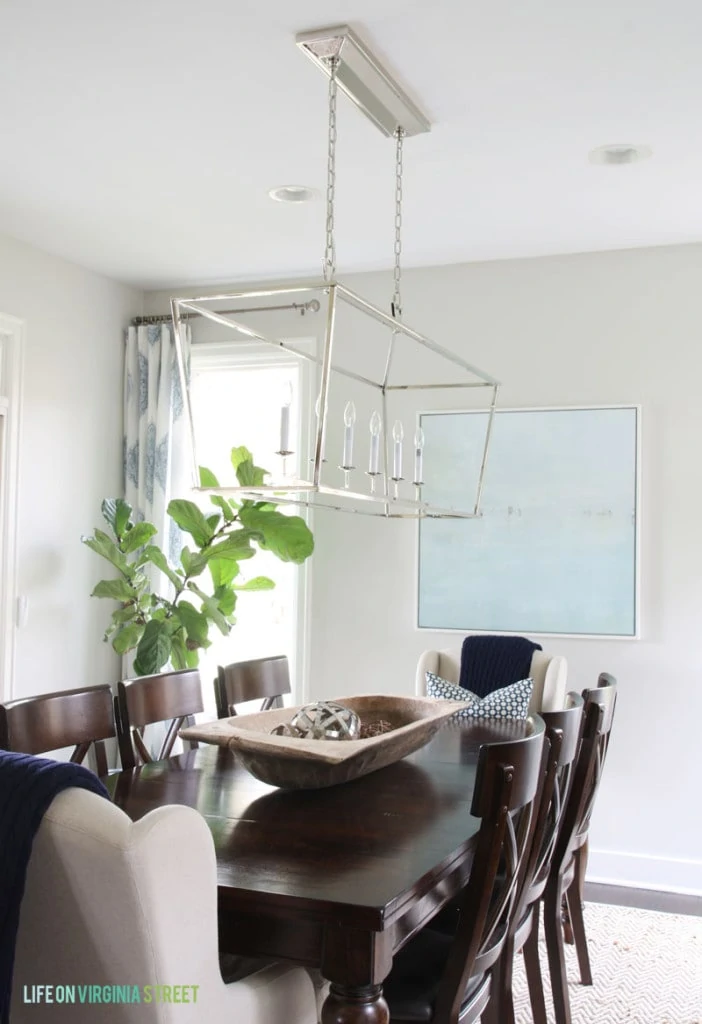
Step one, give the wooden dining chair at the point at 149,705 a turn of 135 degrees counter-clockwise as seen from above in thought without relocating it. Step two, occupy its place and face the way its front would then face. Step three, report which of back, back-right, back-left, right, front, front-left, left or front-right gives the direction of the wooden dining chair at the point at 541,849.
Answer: back-right

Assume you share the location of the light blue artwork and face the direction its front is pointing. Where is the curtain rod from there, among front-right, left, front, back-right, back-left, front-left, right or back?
right

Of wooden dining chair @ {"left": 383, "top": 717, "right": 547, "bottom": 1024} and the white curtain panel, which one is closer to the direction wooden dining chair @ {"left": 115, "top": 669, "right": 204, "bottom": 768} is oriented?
the wooden dining chair

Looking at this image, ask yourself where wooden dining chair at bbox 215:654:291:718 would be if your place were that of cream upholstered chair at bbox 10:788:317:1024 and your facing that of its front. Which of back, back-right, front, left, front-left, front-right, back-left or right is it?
front-left

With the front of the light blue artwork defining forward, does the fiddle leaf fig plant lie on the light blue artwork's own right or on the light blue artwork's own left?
on the light blue artwork's own right

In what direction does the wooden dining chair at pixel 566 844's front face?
to the viewer's left

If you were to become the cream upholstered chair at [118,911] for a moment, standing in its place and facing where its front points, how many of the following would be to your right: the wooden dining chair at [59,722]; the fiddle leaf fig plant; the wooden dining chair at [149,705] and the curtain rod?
0

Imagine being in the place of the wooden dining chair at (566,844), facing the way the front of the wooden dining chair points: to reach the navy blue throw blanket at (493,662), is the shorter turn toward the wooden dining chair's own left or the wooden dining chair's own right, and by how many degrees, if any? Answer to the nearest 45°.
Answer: approximately 90° to the wooden dining chair's own right

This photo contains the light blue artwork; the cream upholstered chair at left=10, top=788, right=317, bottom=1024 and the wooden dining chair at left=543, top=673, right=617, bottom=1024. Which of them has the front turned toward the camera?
the light blue artwork

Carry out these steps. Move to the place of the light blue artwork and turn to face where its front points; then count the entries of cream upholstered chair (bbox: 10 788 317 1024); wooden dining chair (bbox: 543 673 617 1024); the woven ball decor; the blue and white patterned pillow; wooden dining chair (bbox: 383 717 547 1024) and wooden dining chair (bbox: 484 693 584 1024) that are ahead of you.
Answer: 6

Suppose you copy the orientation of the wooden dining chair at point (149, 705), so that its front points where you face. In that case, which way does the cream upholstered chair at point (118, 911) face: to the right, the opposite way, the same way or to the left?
to the left

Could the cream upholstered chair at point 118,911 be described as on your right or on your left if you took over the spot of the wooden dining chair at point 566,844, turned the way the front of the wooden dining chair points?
on your left

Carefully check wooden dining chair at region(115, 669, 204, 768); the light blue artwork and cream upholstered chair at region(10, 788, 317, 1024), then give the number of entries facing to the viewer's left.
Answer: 0

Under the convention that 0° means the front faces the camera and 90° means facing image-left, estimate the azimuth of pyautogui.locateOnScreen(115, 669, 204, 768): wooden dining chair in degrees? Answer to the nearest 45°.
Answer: approximately 315°

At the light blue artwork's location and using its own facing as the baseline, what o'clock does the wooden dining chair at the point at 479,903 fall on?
The wooden dining chair is roughly at 12 o'clock from the light blue artwork.

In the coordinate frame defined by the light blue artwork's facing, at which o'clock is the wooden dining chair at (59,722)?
The wooden dining chair is roughly at 1 o'clock from the light blue artwork.

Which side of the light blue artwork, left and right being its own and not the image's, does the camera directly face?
front

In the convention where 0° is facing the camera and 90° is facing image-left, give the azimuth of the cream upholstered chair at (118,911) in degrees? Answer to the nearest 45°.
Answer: approximately 225°

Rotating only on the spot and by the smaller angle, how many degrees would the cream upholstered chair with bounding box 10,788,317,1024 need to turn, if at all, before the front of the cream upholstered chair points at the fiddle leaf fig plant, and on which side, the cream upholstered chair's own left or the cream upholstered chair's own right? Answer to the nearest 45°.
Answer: approximately 45° to the cream upholstered chair's own left

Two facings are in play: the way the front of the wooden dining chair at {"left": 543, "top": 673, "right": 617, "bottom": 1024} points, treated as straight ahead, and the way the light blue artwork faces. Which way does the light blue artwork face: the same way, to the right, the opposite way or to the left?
to the left

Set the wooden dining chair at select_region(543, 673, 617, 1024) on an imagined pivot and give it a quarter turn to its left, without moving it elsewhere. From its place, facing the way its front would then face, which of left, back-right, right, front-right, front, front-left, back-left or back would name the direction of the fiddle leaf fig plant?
back-right
